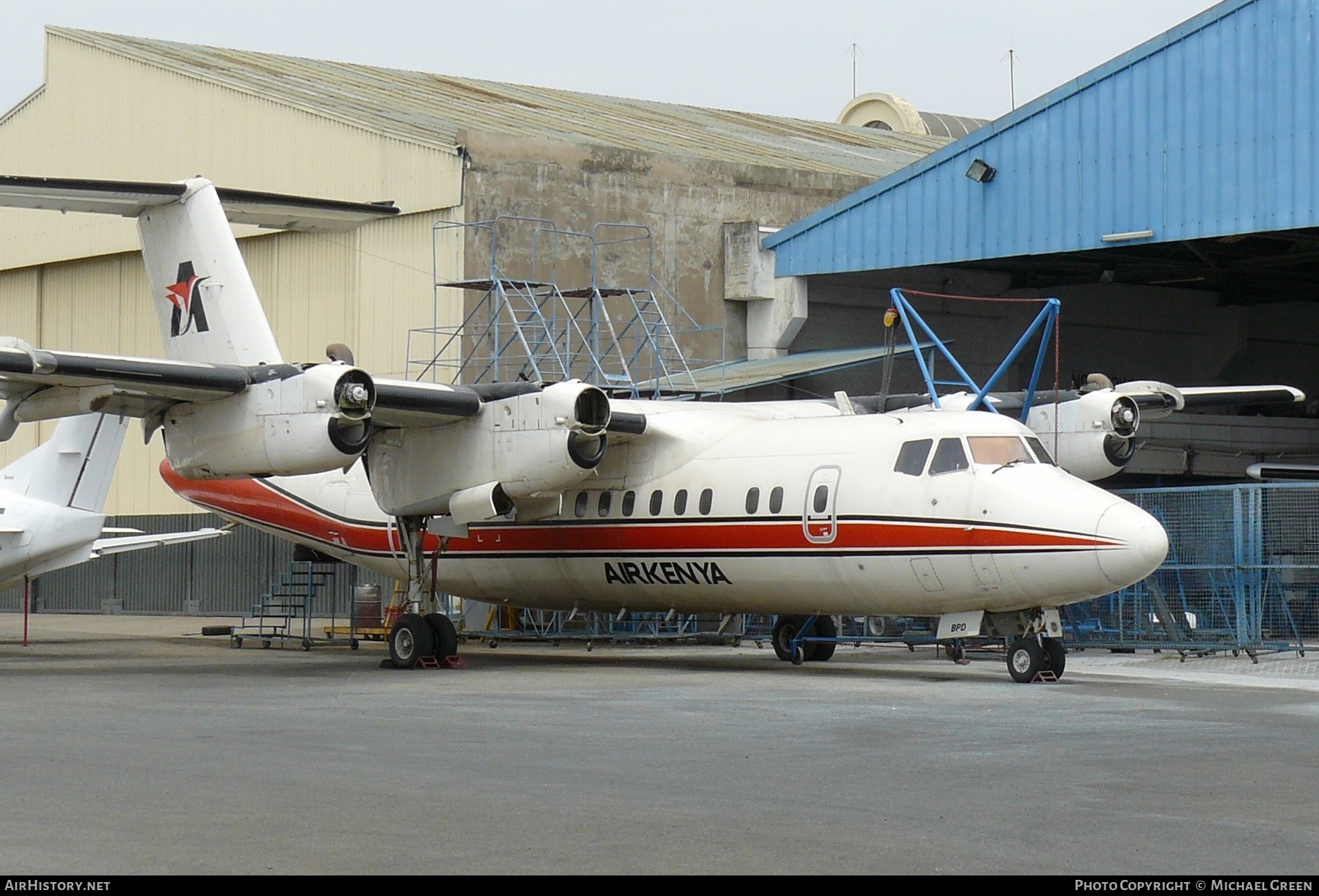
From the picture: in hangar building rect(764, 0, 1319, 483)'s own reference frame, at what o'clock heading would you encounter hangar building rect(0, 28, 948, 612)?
hangar building rect(0, 28, 948, 612) is roughly at 3 o'clock from hangar building rect(764, 0, 1319, 483).

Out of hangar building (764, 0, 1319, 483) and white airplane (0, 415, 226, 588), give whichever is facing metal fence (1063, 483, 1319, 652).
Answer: the hangar building

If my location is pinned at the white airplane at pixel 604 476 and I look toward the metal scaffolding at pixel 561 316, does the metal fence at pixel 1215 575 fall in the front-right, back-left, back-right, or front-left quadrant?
front-right

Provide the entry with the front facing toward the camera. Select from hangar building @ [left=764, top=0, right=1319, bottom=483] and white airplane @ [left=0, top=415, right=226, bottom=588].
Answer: the hangar building

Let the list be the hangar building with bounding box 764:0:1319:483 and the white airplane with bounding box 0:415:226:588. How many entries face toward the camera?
1

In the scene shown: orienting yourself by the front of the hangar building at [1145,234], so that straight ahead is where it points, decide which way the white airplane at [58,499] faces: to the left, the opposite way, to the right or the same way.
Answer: to the right

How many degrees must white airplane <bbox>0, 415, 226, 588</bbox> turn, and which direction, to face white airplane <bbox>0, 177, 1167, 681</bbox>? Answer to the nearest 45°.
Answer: approximately 180°

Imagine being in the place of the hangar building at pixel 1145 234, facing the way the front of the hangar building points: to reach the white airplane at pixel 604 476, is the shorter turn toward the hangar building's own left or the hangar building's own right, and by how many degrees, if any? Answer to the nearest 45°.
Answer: approximately 45° to the hangar building's own right

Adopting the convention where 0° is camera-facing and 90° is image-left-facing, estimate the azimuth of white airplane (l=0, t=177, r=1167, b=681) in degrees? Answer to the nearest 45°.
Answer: approximately 315°

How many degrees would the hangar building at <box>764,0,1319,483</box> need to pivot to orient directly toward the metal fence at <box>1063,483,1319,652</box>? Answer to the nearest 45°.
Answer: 0° — it already faces it

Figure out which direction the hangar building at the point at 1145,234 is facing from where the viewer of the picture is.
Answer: facing the viewer

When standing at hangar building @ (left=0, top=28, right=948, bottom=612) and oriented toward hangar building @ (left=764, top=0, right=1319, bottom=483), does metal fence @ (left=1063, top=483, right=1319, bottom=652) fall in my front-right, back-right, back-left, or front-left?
front-right

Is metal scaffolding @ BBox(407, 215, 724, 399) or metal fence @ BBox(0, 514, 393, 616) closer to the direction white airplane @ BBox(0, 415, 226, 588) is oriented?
the metal fence

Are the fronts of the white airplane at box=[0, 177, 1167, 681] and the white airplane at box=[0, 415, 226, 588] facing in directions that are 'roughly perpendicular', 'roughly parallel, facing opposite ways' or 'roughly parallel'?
roughly parallel, facing opposite ways

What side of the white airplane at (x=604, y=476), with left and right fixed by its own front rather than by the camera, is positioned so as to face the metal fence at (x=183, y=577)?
back

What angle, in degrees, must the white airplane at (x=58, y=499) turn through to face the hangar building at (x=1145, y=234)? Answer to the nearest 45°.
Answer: approximately 135° to its right
